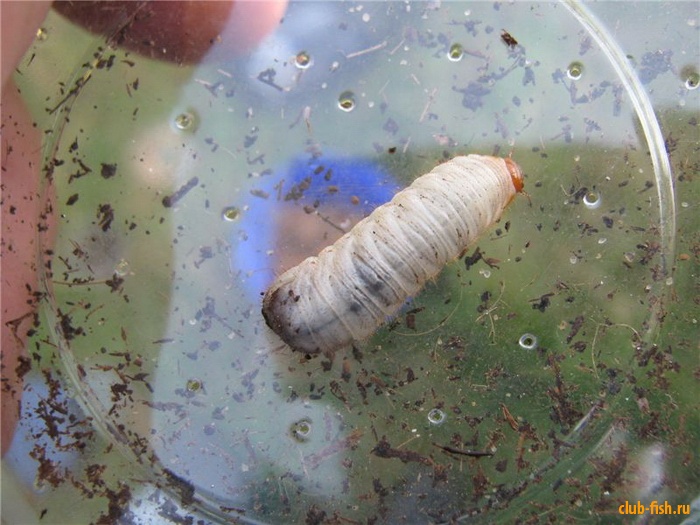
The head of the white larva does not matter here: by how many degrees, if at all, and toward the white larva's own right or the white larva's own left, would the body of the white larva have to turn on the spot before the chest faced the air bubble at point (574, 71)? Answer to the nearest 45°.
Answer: approximately 45° to the white larva's own left

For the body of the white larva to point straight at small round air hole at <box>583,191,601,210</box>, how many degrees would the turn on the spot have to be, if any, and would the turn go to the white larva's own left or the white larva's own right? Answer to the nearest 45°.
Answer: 0° — it already faces it

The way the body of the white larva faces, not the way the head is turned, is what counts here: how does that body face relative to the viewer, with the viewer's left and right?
facing away from the viewer and to the right of the viewer

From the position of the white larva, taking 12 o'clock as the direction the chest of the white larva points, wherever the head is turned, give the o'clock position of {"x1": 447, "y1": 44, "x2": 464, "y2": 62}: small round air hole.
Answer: The small round air hole is roughly at 10 o'clock from the white larva.

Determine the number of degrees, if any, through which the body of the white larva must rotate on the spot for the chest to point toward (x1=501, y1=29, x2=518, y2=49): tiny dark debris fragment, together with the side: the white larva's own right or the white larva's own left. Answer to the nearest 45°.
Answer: approximately 45° to the white larva's own left
